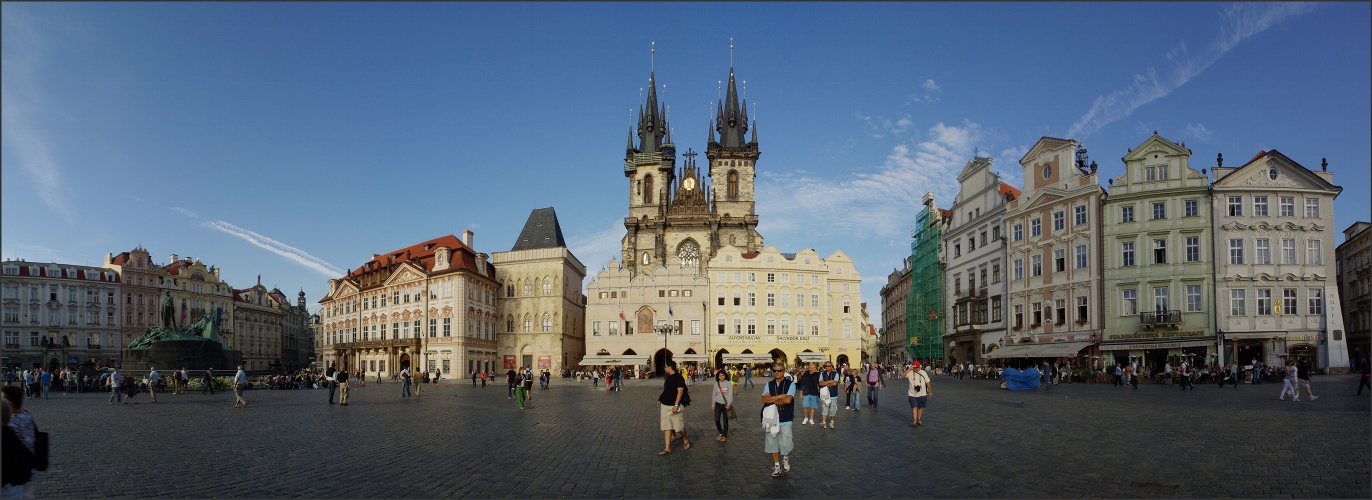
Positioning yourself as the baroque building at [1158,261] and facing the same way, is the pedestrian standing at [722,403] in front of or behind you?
in front

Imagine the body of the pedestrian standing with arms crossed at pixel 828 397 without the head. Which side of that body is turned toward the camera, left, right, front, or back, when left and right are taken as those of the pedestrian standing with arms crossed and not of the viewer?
front

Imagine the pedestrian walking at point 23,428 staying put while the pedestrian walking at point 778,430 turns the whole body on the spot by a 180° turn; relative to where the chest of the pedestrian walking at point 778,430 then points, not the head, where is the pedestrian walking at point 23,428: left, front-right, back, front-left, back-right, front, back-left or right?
back-left

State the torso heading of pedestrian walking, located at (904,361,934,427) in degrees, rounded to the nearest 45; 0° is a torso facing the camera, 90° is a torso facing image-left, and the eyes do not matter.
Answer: approximately 0°

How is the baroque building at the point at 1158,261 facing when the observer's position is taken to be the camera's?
facing the viewer

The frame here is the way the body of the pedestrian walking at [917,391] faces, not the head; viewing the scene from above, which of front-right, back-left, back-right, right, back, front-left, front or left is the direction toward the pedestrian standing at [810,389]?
right

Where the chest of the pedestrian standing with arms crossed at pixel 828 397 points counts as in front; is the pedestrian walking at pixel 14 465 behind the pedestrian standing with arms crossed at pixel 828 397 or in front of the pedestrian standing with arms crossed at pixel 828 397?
in front

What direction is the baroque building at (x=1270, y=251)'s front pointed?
toward the camera

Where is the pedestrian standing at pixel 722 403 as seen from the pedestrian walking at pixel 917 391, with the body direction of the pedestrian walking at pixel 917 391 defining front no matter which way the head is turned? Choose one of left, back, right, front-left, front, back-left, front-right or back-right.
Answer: front-right
